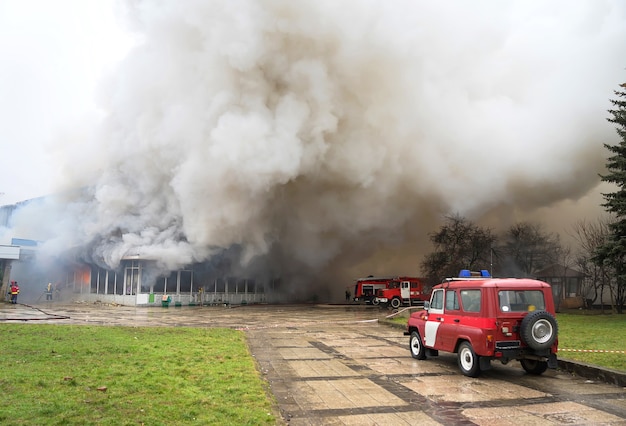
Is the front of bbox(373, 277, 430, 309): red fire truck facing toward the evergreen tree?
no

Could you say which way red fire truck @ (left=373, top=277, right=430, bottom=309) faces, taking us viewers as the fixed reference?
facing the viewer and to the left of the viewer

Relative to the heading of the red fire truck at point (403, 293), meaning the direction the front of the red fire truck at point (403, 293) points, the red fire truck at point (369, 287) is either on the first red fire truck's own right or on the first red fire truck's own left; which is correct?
on the first red fire truck's own right

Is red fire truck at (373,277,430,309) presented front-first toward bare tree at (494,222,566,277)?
no
